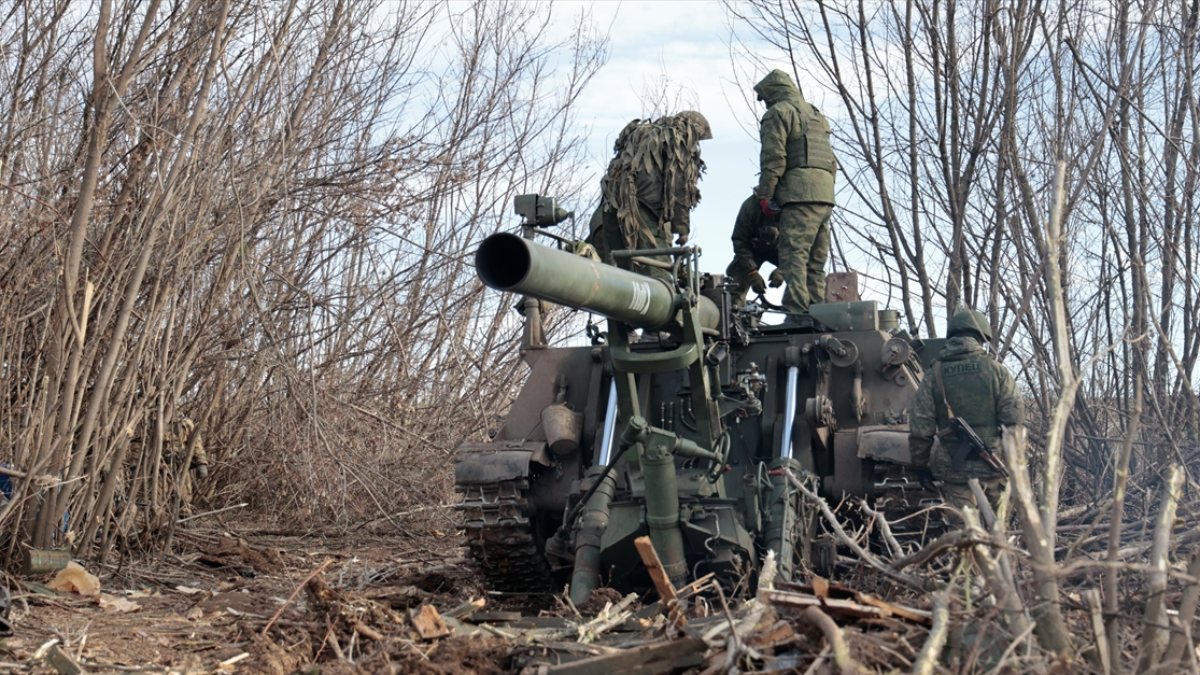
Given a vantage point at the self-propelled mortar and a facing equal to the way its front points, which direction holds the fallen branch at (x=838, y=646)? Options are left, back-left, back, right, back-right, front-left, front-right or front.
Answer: back

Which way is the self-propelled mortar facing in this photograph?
away from the camera

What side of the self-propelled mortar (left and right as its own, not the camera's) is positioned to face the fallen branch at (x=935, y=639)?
back

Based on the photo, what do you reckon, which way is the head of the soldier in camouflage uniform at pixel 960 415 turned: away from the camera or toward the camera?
away from the camera

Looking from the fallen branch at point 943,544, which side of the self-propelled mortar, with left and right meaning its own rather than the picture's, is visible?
back

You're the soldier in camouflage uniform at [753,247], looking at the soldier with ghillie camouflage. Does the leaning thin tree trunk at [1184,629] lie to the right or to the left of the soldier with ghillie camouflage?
left
